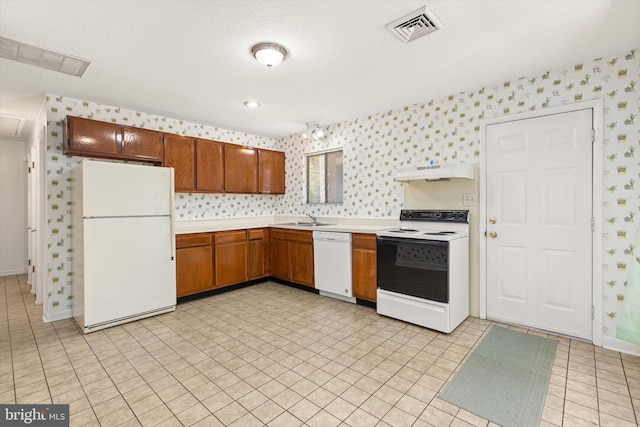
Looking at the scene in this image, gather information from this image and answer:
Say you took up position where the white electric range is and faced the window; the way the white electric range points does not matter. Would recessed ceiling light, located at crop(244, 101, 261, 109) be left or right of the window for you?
left

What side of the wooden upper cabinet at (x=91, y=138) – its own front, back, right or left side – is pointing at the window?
left

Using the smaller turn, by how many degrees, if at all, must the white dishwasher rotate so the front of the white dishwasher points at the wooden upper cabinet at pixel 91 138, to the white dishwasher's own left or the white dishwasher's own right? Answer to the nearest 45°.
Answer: approximately 45° to the white dishwasher's own right

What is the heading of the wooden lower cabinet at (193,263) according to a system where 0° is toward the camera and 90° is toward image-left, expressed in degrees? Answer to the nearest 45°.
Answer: approximately 315°

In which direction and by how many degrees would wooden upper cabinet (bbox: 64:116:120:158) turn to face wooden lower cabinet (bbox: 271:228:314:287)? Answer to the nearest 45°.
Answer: approximately 90° to its left

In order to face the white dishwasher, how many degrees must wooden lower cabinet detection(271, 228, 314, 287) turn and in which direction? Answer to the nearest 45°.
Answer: approximately 90° to its left

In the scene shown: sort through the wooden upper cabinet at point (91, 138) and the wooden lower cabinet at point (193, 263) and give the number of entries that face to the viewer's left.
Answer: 0

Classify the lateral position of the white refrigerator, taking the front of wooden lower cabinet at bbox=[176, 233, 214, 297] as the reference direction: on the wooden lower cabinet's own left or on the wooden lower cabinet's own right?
on the wooden lower cabinet's own right

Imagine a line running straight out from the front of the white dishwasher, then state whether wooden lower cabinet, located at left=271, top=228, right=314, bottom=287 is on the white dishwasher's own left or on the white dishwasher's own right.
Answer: on the white dishwasher's own right

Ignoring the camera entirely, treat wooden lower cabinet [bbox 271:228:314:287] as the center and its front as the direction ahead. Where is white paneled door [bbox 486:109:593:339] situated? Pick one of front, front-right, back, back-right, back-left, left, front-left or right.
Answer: left
